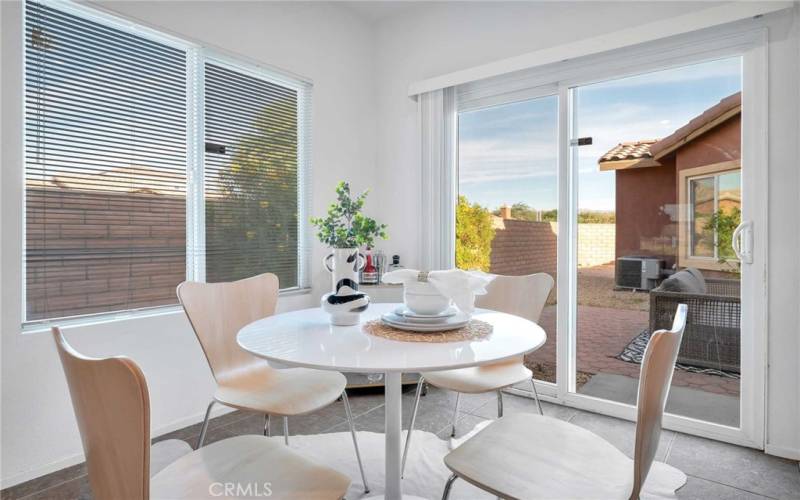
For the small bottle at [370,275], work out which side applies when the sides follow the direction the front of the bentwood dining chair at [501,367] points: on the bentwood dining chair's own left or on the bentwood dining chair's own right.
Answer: on the bentwood dining chair's own right

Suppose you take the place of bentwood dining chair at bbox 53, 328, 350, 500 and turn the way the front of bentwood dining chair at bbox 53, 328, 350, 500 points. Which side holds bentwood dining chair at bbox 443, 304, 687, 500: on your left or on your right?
on your right

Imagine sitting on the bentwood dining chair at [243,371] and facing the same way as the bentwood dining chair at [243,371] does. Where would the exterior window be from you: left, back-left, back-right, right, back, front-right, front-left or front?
front-left

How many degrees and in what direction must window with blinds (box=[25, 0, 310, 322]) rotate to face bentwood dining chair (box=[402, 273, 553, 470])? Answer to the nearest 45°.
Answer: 0° — it already faces it

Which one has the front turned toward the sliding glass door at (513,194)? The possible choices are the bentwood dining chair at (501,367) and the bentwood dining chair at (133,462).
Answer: the bentwood dining chair at (133,462)

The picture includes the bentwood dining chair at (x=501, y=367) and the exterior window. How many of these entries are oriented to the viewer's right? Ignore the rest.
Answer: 0

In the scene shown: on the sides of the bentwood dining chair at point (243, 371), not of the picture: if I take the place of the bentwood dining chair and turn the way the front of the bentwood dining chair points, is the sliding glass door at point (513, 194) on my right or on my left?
on my left

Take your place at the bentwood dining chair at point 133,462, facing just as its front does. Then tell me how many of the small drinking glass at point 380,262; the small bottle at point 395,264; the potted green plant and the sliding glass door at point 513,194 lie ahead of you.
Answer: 4

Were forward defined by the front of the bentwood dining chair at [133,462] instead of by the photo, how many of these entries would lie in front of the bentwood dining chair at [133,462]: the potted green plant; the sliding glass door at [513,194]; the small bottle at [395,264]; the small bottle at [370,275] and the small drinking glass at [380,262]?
5

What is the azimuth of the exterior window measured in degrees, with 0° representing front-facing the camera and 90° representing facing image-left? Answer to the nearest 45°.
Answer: approximately 45°

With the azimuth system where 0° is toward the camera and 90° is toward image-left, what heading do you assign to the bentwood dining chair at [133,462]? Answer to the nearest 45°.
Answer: approximately 225°

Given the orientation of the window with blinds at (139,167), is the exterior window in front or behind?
in front

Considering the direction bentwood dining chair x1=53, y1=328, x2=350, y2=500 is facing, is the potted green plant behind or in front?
in front

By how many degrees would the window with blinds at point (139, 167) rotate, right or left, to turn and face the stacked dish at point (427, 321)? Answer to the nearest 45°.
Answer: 0° — it already faces it

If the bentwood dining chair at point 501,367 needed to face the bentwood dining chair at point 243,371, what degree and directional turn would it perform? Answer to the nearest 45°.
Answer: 0° — it already faces it

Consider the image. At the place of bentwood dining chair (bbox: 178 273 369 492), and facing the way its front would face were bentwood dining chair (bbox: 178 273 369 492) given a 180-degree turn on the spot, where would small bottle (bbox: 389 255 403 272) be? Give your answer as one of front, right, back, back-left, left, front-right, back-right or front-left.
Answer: right
